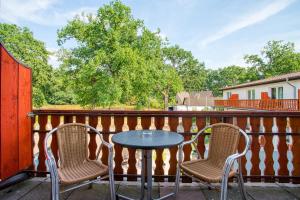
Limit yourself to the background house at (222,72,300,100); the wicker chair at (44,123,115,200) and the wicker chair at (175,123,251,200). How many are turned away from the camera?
0

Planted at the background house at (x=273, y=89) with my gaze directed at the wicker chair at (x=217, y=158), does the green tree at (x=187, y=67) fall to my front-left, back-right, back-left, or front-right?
back-right

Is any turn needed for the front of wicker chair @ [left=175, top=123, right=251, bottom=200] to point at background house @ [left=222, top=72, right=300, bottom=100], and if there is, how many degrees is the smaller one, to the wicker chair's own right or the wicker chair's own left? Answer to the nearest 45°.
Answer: approximately 135° to the wicker chair's own right

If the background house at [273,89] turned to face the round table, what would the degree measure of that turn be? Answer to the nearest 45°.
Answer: approximately 45° to its left

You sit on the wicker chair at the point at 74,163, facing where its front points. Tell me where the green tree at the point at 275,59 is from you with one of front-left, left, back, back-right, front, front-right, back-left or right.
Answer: left

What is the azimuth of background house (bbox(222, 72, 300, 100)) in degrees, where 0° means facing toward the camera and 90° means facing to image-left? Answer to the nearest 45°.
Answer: approximately 45°

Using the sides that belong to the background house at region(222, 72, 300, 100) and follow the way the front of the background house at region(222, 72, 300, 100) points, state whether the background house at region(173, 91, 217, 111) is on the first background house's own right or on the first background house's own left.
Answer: on the first background house's own right

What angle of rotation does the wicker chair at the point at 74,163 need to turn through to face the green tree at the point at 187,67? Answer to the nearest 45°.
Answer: approximately 90° to its left

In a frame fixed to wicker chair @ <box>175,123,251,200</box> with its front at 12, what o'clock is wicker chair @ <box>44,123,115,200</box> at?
wicker chair @ <box>44,123,115,200</box> is roughly at 1 o'clock from wicker chair @ <box>175,123,251,200</box>.

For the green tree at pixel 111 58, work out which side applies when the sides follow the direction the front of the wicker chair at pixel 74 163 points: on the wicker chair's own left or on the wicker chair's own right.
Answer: on the wicker chair's own left

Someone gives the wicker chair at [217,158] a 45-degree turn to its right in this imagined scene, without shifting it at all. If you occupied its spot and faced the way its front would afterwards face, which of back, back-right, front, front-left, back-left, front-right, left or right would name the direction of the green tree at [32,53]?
front-right

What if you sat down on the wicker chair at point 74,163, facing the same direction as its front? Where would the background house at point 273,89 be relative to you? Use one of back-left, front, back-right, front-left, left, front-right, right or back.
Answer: left

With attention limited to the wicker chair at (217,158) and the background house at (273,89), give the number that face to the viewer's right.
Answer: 0

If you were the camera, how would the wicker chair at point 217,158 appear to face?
facing the viewer and to the left of the viewer

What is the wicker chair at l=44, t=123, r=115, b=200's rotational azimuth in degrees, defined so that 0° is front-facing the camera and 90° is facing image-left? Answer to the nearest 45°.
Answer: approximately 315°

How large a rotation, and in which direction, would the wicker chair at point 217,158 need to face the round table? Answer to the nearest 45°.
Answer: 0° — it already faces it

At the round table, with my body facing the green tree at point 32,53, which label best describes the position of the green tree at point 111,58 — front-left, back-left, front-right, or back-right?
front-right
